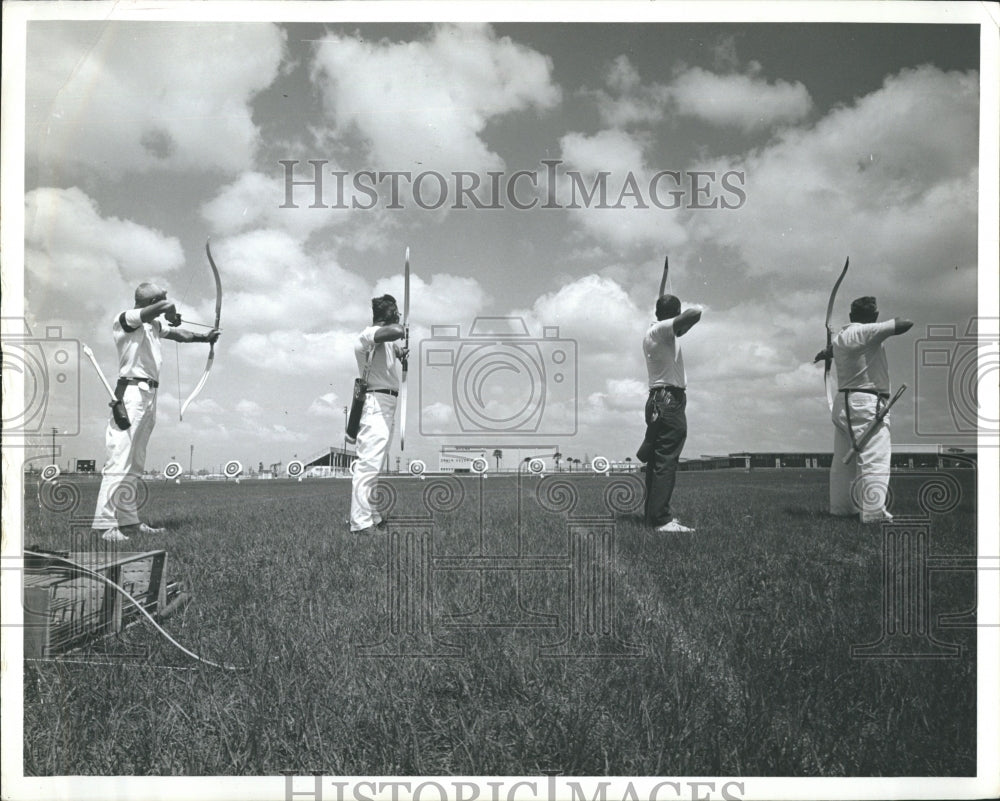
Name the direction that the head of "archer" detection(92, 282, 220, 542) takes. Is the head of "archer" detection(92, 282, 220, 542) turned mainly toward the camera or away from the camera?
away from the camera

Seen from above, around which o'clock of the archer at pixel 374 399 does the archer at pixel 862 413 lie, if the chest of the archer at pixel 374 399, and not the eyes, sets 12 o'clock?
the archer at pixel 862 413 is roughly at 1 o'clock from the archer at pixel 374 399.

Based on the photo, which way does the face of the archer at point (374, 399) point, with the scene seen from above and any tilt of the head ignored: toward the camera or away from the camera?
away from the camera

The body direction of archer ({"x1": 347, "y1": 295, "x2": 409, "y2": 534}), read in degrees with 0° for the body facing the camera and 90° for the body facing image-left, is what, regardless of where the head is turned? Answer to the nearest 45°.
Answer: approximately 270°

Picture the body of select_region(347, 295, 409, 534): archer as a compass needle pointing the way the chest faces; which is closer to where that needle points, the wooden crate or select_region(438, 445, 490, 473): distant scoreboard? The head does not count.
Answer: the distant scoreboard

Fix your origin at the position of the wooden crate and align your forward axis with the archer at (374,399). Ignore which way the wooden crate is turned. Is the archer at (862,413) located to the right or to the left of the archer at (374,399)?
right
